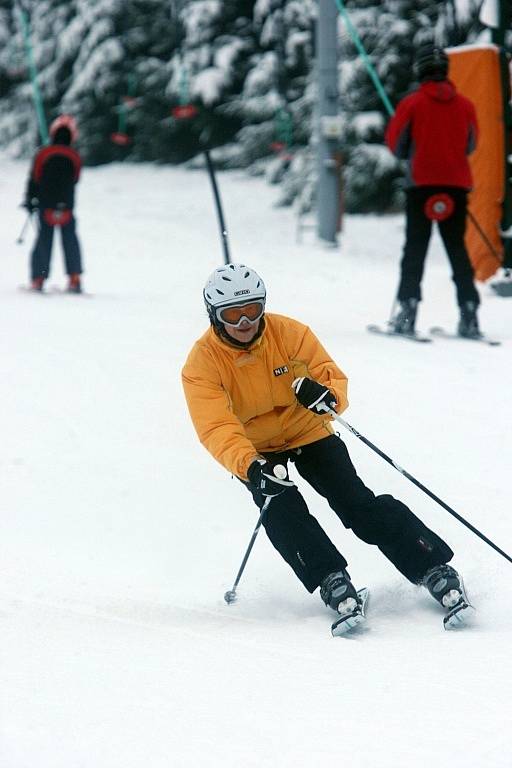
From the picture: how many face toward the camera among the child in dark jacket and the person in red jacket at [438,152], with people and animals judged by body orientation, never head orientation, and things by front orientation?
0

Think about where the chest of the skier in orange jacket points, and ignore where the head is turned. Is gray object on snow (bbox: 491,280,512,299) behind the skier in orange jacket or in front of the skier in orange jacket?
behind

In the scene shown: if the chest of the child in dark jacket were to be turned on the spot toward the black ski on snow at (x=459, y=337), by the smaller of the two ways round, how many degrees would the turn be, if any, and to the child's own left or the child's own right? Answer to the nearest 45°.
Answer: approximately 135° to the child's own right

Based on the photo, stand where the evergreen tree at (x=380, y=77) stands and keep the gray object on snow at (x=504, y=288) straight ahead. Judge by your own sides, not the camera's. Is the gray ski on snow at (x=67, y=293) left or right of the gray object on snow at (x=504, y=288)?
right

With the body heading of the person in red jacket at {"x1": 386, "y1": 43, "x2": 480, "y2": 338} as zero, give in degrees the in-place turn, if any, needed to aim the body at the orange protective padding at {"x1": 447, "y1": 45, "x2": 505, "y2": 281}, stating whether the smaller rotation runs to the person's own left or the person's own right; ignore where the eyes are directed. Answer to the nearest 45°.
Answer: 0° — they already face it

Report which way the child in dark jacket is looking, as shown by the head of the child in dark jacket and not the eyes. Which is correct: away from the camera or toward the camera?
away from the camera

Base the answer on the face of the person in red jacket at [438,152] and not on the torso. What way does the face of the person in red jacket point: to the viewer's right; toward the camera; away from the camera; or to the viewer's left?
away from the camera

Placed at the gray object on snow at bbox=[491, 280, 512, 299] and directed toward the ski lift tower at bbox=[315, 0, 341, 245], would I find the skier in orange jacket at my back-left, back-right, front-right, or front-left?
back-left

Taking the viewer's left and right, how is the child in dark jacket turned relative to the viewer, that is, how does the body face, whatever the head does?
facing away from the viewer

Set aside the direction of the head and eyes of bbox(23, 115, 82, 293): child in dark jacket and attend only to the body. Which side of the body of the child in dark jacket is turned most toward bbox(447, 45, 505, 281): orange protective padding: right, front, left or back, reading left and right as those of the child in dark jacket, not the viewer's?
right

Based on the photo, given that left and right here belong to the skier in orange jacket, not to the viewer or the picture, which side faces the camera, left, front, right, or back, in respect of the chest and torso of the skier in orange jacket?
front

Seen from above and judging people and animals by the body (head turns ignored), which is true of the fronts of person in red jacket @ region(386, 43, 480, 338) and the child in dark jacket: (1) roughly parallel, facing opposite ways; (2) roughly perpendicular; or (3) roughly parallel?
roughly parallel

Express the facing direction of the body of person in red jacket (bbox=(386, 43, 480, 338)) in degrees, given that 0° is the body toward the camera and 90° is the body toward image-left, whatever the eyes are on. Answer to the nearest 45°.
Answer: approximately 180°

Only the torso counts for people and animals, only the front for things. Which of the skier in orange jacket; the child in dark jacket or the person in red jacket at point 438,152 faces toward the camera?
the skier in orange jacket

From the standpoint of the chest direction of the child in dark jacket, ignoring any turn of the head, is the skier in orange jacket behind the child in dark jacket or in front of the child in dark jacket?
behind
